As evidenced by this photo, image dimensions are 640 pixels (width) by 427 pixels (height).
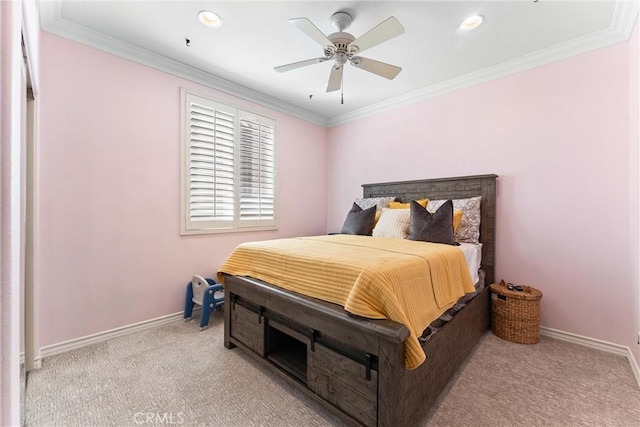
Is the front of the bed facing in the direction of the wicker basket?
no

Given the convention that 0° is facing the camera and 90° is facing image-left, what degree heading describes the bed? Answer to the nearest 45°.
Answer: approximately 45°

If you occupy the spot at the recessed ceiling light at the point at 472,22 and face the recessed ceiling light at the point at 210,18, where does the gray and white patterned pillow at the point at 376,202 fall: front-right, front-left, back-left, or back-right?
front-right
